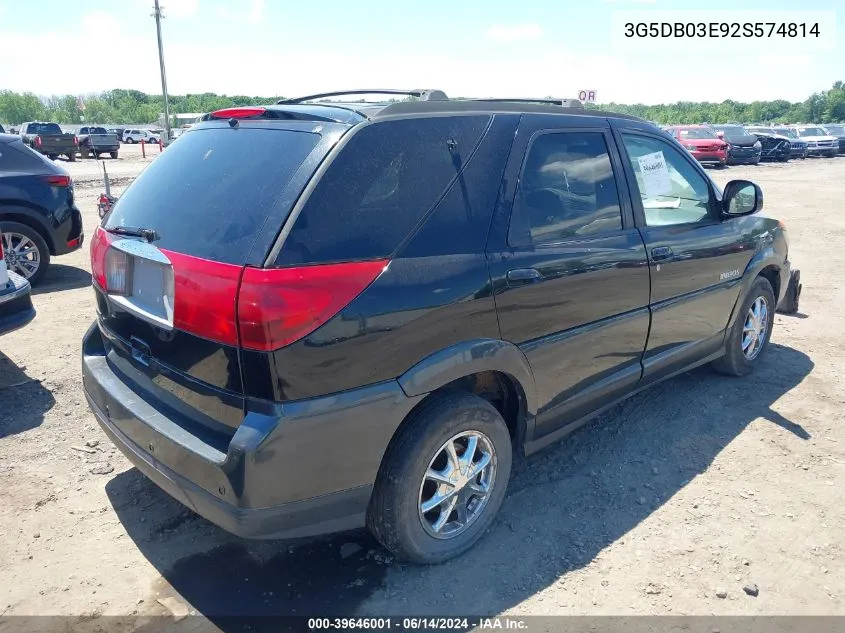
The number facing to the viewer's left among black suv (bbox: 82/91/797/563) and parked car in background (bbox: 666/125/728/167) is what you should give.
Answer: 0

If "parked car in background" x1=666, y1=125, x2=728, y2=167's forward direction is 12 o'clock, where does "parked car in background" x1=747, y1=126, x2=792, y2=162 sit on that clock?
"parked car in background" x1=747, y1=126, x2=792, y2=162 is roughly at 8 o'clock from "parked car in background" x1=666, y1=125, x2=728, y2=167.

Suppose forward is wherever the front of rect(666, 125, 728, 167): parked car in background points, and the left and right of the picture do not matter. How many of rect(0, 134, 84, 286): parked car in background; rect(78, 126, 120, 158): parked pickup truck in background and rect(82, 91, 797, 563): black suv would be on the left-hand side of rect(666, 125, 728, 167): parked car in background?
0

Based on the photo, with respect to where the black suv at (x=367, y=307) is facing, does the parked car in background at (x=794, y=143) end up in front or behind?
in front

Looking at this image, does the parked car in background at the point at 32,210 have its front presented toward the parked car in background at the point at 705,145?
no

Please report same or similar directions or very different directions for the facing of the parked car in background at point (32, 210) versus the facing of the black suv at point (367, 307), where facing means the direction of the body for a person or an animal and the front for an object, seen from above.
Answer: very different directions

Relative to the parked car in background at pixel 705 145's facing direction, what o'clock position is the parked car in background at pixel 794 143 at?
the parked car in background at pixel 794 143 is roughly at 8 o'clock from the parked car in background at pixel 705 145.

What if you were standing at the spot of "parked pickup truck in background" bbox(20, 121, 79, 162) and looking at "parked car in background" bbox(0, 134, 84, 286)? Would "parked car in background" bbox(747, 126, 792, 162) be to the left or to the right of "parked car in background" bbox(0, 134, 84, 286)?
left

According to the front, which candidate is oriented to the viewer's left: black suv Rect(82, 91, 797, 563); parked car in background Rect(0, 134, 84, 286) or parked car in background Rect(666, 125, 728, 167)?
parked car in background Rect(0, 134, 84, 286)

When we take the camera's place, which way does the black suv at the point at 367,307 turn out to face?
facing away from the viewer and to the right of the viewer

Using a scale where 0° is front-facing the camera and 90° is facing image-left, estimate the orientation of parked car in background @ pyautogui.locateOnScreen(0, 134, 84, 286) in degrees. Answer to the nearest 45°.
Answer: approximately 90°

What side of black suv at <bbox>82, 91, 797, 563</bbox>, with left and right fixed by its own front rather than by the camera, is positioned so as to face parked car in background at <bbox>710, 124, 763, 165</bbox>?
front
